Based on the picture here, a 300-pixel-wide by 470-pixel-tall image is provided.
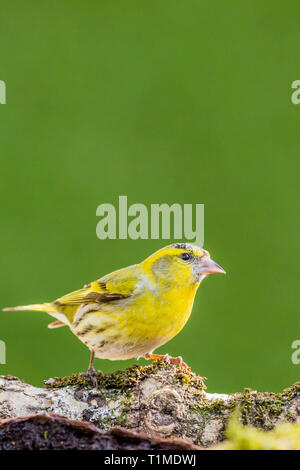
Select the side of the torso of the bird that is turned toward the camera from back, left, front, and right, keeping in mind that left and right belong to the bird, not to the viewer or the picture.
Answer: right
